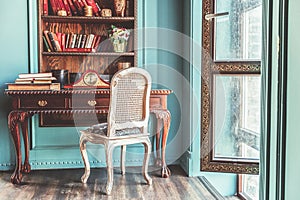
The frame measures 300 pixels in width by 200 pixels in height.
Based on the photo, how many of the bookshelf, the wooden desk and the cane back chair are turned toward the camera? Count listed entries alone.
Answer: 2

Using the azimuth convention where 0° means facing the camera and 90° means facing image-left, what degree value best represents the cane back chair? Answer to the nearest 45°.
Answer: approximately 135°

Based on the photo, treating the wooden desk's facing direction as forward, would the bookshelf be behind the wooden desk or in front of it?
behind

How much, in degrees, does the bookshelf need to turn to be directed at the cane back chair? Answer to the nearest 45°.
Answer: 0° — it already faces it

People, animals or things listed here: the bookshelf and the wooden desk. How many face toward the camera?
2

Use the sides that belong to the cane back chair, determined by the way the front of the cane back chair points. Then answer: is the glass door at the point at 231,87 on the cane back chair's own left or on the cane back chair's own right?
on the cane back chair's own right

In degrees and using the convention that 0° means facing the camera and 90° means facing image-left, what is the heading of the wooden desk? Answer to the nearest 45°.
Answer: approximately 0°

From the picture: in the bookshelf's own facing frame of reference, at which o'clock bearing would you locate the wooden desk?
The wooden desk is roughly at 1 o'clock from the bookshelf.
